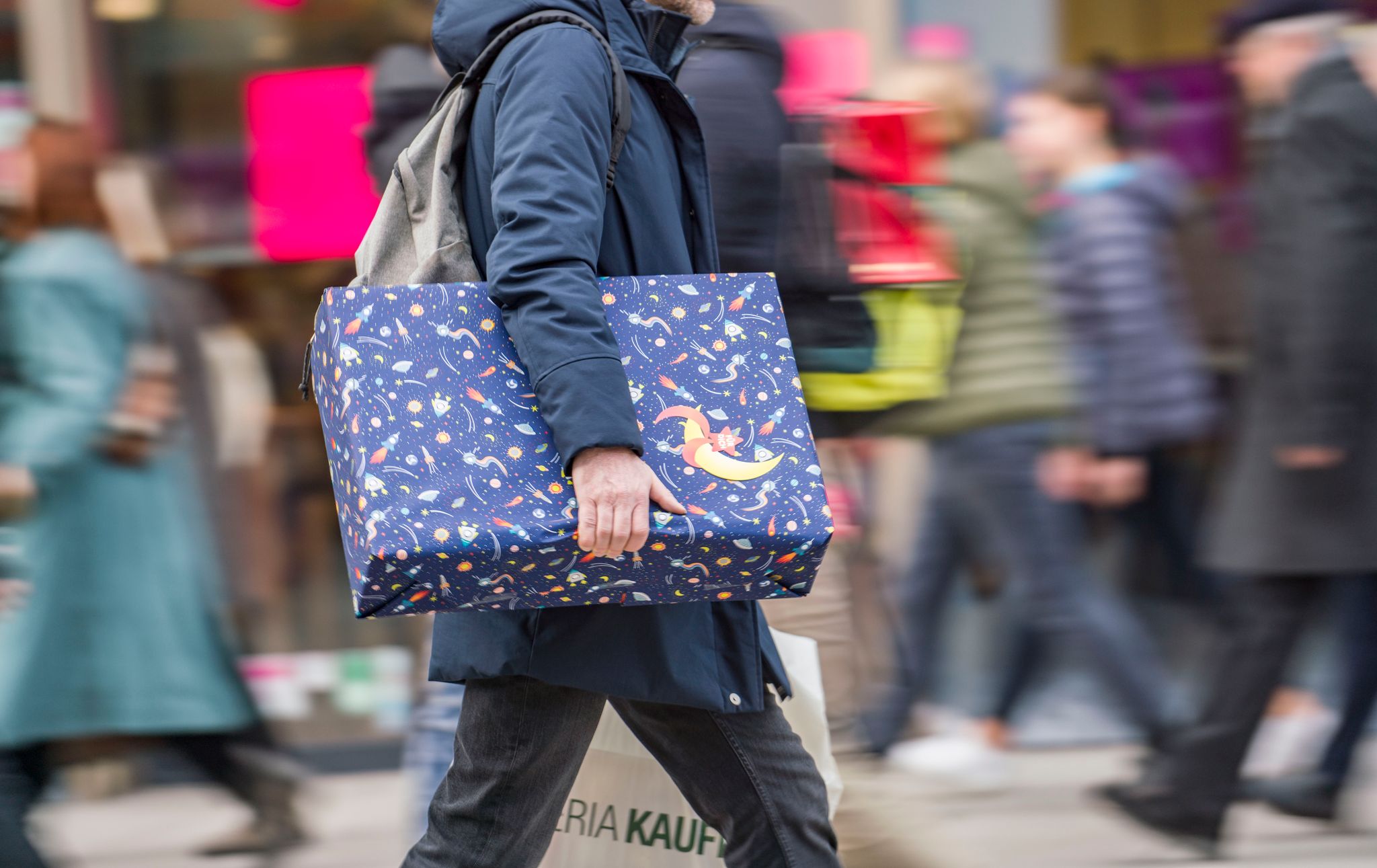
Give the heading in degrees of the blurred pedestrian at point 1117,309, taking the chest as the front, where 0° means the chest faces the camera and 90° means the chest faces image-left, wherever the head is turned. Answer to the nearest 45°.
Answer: approximately 90°

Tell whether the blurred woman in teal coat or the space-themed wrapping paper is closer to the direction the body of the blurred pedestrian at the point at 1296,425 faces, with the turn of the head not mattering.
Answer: the blurred woman in teal coat

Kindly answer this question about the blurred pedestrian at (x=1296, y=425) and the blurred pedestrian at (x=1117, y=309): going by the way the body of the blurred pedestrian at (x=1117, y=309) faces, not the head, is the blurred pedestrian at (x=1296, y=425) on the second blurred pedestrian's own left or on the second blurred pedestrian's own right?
on the second blurred pedestrian's own left

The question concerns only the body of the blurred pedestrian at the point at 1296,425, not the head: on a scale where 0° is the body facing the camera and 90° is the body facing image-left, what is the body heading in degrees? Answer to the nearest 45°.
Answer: approximately 90°

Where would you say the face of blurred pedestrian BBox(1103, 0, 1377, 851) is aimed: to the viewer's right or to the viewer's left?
to the viewer's left

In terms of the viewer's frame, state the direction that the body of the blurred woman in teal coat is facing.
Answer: to the viewer's left

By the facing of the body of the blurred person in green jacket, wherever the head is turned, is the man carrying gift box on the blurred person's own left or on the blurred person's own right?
on the blurred person's own left

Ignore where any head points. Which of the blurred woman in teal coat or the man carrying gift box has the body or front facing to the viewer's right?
the man carrying gift box

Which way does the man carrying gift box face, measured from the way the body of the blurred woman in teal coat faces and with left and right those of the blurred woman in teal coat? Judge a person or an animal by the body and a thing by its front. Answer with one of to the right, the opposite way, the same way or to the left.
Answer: the opposite way

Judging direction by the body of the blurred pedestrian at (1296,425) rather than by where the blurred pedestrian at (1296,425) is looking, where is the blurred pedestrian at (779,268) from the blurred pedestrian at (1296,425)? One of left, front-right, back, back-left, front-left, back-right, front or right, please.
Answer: front-left

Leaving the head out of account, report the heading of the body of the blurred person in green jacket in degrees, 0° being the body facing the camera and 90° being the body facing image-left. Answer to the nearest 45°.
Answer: approximately 90°
